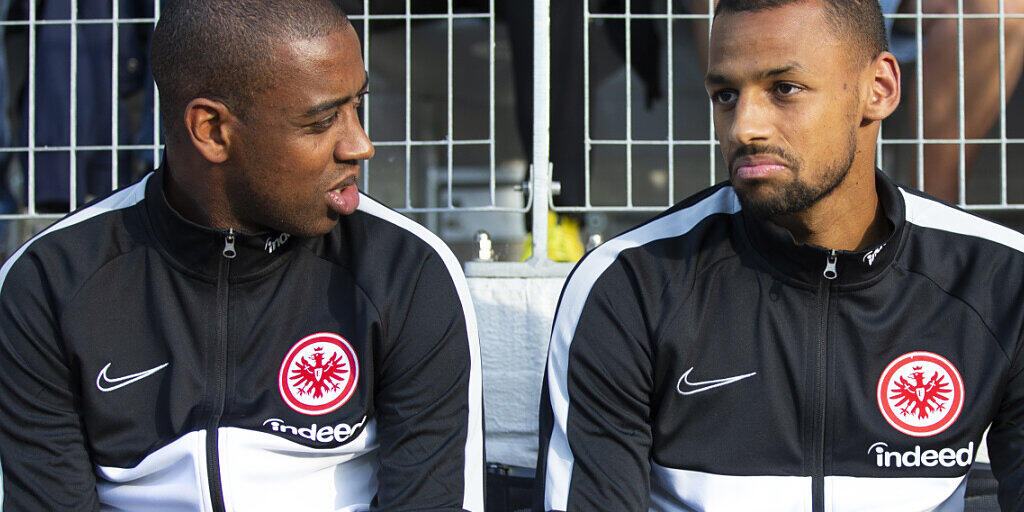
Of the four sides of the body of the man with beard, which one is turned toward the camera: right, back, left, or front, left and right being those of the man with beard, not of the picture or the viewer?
front

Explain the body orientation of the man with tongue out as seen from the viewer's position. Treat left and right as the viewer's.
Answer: facing the viewer

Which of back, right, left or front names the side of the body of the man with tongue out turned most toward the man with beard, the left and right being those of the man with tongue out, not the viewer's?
left

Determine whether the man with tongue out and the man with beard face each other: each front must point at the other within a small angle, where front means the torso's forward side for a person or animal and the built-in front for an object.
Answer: no

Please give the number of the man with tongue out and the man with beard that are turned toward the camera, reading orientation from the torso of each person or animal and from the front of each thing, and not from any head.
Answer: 2

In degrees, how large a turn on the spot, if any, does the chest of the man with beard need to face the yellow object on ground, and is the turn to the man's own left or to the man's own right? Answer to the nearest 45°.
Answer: approximately 135° to the man's own right

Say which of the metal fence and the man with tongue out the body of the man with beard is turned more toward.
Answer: the man with tongue out

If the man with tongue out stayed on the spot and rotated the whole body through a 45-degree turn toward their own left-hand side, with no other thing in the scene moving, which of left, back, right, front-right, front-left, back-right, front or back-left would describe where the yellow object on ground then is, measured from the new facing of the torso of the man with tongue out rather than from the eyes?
left

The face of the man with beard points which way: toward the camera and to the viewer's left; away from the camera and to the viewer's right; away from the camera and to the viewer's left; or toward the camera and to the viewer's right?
toward the camera and to the viewer's left

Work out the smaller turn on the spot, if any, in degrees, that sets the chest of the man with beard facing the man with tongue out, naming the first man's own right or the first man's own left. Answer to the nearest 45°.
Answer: approximately 90° to the first man's own right
